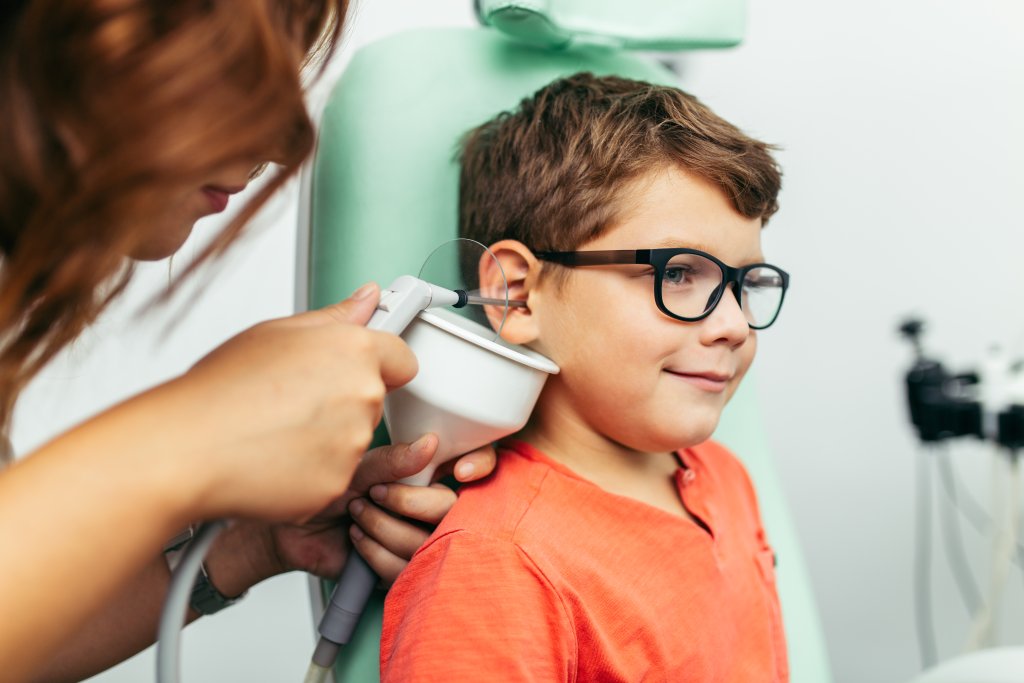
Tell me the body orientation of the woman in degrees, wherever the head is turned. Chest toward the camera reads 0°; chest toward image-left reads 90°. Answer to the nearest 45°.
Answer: approximately 270°

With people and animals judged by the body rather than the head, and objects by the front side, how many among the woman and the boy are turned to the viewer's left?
0

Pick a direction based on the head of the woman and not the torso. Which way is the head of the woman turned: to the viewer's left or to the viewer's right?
to the viewer's right

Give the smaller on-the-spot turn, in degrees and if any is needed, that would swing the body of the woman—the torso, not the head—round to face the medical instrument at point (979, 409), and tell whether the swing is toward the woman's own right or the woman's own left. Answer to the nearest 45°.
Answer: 0° — they already face it

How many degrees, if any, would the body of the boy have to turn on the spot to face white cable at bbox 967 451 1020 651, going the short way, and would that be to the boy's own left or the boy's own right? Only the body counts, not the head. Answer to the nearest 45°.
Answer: approximately 90° to the boy's own left

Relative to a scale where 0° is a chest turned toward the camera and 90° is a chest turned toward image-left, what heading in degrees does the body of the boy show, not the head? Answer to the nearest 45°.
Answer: approximately 315°

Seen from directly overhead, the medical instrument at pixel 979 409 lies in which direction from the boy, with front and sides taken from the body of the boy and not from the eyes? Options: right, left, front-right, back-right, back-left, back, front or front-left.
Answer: left

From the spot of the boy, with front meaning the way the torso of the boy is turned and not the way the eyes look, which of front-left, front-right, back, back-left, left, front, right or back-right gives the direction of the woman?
right
